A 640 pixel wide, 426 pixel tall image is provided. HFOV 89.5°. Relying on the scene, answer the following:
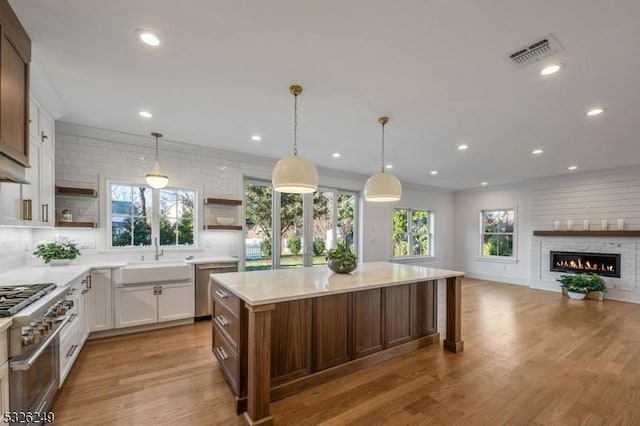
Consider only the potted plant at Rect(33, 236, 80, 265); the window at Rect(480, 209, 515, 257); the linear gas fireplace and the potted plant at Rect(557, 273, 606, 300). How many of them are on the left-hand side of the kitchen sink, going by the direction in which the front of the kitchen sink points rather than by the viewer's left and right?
3

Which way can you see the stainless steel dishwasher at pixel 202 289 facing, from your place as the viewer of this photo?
facing the viewer

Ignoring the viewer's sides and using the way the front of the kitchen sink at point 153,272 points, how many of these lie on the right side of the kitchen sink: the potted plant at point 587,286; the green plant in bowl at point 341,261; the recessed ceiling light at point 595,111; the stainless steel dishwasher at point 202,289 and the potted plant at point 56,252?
1

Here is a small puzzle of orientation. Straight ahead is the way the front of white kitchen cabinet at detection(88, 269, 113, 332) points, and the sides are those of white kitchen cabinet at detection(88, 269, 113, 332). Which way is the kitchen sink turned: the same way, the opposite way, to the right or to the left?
the same way

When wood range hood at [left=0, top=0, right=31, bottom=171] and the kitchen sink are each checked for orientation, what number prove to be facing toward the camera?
1

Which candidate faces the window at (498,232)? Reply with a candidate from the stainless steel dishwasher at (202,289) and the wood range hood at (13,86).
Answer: the wood range hood

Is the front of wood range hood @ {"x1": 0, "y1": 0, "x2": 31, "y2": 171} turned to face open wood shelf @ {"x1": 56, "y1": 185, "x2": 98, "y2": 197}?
no

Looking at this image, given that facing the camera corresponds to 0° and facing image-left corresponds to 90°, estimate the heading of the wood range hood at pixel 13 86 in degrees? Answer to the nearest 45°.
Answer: approximately 270°

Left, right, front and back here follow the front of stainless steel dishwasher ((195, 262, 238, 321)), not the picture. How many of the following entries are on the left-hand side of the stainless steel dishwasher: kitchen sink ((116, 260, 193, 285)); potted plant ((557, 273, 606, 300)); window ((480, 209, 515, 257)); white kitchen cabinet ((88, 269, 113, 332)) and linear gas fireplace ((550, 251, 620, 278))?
3

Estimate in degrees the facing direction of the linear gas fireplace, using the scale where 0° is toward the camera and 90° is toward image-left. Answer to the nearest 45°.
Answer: approximately 45°

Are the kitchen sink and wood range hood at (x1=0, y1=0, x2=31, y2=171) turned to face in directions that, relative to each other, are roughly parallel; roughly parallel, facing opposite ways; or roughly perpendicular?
roughly perpendicular

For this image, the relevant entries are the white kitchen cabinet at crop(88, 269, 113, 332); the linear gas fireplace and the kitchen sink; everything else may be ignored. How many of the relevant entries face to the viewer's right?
0

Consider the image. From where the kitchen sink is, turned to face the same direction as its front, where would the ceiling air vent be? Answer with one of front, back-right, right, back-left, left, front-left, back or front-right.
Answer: front-left

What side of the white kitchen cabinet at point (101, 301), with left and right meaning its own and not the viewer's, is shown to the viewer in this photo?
front

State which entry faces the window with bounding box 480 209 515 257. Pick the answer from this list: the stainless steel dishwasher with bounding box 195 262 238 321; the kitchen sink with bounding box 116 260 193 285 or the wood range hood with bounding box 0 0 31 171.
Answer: the wood range hood

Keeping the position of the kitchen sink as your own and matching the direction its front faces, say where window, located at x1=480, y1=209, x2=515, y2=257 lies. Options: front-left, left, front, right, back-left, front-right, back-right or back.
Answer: left

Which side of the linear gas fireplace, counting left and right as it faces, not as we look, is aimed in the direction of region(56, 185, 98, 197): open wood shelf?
front

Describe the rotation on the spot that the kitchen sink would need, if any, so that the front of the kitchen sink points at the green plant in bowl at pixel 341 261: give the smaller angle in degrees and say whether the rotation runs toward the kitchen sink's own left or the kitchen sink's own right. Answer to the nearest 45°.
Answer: approximately 45° to the kitchen sink's own left

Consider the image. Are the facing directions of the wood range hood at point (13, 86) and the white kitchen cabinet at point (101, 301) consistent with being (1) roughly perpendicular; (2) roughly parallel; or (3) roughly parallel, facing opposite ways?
roughly perpendicular
